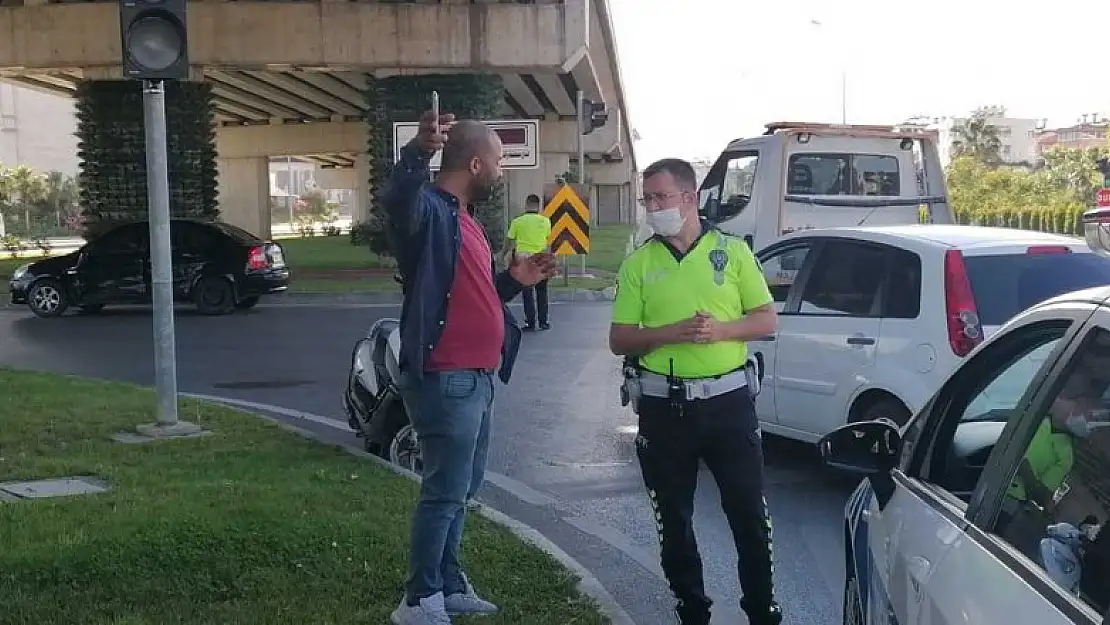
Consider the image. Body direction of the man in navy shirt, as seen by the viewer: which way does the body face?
to the viewer's right

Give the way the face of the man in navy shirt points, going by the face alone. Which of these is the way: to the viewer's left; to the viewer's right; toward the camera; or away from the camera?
to the viewer's right

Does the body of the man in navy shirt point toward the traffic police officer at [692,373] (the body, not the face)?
yes

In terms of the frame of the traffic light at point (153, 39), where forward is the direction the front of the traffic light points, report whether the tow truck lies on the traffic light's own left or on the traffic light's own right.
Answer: on the traffic light's own left

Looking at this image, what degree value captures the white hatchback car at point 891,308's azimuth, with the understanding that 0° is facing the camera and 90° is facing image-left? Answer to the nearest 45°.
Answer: approximately 135°

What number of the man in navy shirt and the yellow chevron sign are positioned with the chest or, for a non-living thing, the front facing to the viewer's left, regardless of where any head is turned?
0

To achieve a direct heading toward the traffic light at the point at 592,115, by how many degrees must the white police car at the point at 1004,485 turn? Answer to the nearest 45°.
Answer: approximately 45° to its right

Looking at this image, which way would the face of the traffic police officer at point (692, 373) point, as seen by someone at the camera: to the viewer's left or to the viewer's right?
to the viewer's left

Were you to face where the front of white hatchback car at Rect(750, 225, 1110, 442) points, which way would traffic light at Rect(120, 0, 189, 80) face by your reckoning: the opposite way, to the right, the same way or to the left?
the opposite way

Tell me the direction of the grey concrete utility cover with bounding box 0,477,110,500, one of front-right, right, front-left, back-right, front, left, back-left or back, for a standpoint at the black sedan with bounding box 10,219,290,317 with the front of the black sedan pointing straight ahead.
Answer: left

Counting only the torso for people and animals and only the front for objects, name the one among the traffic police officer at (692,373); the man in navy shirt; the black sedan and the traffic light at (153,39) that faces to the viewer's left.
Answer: the black sedan

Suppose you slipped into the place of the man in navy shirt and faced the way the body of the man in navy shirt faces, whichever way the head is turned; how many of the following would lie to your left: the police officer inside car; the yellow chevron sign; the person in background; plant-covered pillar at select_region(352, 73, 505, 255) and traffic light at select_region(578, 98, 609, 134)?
4

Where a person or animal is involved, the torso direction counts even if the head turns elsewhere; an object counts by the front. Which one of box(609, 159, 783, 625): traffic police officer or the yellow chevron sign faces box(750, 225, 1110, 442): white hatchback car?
the yellow chevron sign

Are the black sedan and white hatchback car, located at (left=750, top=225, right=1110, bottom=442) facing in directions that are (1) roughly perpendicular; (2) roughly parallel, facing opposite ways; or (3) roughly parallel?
roughly perpendicular

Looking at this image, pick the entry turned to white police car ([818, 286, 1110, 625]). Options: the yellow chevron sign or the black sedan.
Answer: the yellow chevron sign

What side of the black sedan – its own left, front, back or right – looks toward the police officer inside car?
left

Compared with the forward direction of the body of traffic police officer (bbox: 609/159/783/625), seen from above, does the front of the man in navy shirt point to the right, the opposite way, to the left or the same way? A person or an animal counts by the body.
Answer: to the left

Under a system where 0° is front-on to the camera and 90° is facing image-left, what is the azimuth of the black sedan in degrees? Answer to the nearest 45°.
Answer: approximately 90°

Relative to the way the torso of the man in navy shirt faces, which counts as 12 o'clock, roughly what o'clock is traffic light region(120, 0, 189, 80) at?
The traffic light is roughly at 8 o'clock from the man in navy shirt.
